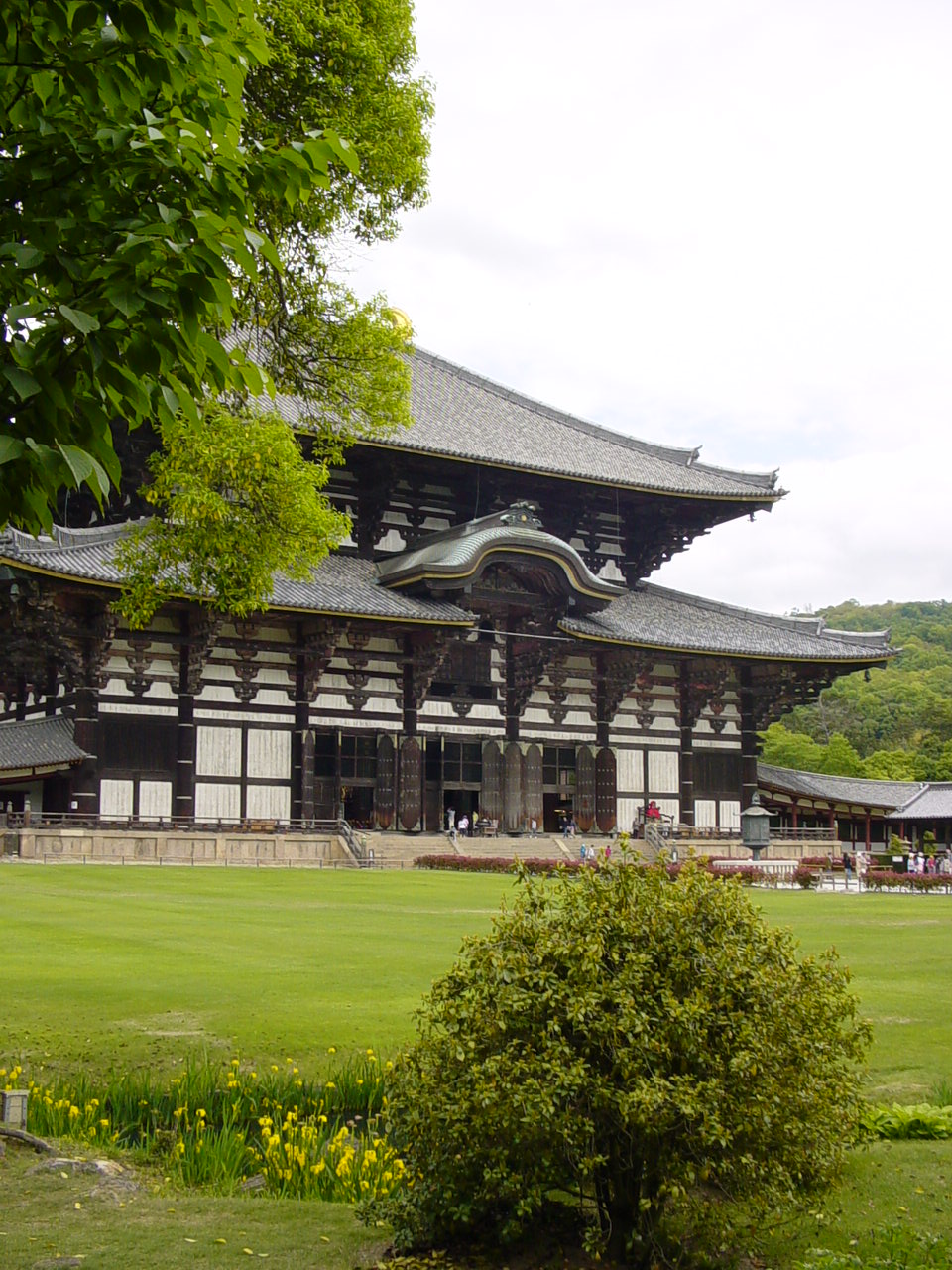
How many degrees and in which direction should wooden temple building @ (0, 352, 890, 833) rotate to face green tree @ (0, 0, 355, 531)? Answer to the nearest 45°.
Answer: approximately 45° to its right

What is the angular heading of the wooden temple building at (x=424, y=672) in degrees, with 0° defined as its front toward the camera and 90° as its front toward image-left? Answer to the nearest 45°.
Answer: approximately 315°

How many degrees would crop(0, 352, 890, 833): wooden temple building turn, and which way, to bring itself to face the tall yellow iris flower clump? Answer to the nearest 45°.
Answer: approximately 45° to its right

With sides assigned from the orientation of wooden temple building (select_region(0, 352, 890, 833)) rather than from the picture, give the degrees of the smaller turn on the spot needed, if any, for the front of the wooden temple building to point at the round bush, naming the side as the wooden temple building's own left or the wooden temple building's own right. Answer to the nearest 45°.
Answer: approximately 45° to the wooden temple building's own right

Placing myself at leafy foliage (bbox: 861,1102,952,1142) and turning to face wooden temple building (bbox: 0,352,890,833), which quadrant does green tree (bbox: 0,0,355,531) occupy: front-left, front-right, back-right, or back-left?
back-left

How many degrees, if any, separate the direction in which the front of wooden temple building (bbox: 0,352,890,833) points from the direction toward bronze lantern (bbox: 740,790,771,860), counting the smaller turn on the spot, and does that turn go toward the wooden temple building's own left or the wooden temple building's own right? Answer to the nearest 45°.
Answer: approximately 45° to the wooden temple building's own left
